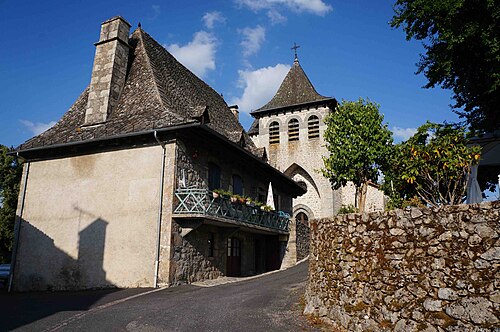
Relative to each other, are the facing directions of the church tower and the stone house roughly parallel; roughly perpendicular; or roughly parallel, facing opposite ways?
roughly perpendicular

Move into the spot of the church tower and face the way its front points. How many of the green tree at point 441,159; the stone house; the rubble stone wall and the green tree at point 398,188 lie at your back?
0

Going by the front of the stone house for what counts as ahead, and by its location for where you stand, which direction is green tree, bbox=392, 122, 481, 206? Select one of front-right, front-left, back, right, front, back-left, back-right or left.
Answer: front

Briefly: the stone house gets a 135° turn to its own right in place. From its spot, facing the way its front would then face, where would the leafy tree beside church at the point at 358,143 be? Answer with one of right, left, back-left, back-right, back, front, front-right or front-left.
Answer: back

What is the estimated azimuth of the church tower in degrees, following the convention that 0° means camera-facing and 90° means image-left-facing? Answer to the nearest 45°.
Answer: approximately 0°

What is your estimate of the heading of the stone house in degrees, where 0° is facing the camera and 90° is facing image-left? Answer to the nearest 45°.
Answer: approximately 315°

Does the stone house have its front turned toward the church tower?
no

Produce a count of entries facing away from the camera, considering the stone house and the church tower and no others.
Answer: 0

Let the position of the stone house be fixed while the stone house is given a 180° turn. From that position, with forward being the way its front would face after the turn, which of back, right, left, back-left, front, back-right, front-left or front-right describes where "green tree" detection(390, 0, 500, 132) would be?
back

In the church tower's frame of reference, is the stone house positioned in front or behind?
in front

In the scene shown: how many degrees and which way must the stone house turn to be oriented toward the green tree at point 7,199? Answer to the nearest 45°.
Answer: approximately 180°

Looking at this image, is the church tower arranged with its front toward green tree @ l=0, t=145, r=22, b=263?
no

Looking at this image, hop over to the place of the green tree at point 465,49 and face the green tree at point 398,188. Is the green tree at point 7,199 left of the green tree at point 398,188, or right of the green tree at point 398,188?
left

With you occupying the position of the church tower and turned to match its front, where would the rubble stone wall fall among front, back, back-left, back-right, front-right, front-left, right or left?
front

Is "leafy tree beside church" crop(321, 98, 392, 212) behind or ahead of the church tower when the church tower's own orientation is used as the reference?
ahead

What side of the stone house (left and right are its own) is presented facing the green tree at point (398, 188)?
front
